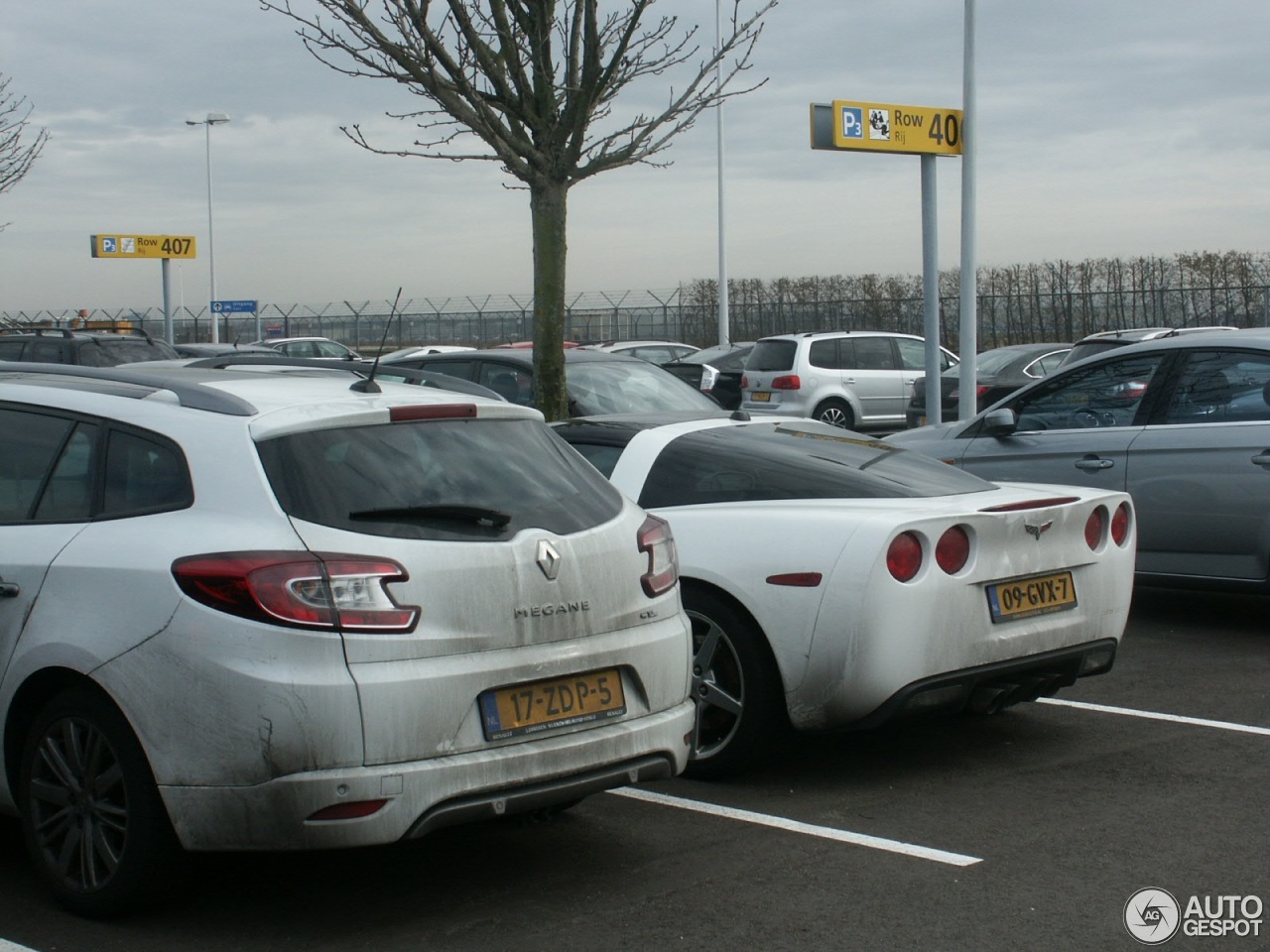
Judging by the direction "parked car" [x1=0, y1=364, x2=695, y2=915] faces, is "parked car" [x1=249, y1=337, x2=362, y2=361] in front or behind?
in front

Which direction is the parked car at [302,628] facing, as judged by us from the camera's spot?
facing away from the viewer and to the left of the viewer

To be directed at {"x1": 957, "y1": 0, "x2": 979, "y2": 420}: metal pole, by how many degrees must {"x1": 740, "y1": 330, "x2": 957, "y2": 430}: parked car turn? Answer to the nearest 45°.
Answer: approximately 135° to its right

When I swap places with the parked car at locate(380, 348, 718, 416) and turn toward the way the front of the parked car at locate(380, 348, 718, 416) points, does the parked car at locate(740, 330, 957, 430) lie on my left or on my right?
on my left

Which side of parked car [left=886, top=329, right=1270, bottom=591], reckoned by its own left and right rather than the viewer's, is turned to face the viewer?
left

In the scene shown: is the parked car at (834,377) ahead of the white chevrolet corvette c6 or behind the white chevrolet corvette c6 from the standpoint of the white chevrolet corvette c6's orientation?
ahead

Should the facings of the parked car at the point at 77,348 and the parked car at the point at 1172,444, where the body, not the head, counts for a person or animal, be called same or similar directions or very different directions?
very different directions

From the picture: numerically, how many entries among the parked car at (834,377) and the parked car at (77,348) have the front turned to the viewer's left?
0

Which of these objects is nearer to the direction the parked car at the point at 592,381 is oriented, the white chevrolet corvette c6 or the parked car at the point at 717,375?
the white chevrolet corvette c6

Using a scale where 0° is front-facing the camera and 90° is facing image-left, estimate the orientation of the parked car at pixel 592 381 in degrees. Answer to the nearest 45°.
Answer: approximately 315°

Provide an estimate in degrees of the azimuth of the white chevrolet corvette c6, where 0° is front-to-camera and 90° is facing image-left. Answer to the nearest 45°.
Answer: approximately 135°
